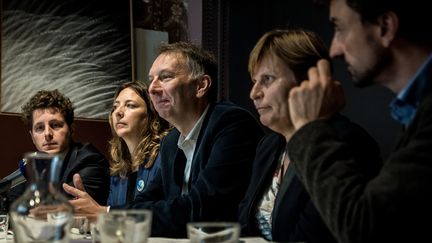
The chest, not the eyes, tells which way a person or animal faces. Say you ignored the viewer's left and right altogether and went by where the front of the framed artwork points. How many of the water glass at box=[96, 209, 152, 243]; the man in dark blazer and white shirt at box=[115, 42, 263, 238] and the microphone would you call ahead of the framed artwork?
3

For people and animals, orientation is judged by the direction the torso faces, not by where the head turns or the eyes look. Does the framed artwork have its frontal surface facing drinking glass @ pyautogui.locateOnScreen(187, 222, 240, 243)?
yes

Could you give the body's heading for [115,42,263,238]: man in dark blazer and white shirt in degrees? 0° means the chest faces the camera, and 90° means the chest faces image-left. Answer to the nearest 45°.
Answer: approximately 45°

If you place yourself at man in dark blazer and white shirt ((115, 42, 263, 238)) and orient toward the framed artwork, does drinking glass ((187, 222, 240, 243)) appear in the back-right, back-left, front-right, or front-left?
back-left

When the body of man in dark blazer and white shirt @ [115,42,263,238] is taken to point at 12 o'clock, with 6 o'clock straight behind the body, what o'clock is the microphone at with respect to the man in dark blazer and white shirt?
The microphone is roughly at 1 o'clock from the man in dark blazer and white shirt.

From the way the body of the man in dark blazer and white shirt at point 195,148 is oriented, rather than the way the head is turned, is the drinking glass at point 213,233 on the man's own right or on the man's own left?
on the man's own left

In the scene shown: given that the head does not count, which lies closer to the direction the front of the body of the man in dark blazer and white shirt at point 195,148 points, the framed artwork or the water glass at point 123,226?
the water glass

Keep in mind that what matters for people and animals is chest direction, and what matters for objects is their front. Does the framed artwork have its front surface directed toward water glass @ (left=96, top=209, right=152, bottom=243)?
yes

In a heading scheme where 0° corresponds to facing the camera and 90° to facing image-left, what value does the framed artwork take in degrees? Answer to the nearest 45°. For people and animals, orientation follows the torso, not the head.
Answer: approximately 0°
